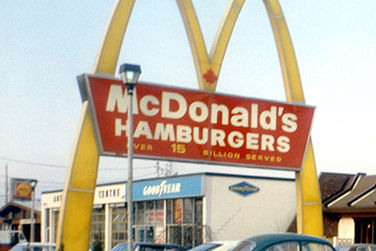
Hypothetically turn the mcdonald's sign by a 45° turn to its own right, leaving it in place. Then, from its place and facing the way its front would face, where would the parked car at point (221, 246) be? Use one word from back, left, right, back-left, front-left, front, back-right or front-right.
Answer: front

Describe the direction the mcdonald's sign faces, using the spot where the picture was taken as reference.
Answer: facing the viewer and to the right of the viewer

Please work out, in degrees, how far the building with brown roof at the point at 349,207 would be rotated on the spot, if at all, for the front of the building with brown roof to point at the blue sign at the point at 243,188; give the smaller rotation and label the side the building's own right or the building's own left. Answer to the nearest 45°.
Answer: approximately 90° to the building's own right

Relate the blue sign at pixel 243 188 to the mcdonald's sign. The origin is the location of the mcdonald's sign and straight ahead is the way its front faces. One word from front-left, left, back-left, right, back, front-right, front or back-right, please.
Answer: back-left

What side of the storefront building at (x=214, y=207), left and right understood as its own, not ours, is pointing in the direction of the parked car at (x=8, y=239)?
right

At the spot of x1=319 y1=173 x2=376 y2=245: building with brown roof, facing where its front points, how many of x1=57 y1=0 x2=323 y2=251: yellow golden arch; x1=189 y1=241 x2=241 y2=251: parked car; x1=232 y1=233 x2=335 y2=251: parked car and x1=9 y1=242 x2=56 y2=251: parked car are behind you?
0

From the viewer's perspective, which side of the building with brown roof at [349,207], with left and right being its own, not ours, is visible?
front

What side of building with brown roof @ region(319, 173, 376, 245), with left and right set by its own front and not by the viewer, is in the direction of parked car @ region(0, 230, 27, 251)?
right

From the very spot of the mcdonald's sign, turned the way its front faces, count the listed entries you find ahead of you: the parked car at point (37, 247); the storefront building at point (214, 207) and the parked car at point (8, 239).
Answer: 0

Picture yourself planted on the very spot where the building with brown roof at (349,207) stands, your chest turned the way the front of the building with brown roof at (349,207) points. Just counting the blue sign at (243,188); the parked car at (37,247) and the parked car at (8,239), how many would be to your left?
0

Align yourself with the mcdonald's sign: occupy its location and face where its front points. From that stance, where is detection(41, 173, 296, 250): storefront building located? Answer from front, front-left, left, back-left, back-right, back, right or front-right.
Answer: back-left

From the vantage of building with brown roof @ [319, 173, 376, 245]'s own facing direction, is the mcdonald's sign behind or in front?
in front

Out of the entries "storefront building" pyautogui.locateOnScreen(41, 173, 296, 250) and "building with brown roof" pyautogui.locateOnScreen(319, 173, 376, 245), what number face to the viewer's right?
0

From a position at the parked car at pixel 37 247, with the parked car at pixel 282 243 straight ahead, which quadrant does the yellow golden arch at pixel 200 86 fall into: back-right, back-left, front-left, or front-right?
front-left

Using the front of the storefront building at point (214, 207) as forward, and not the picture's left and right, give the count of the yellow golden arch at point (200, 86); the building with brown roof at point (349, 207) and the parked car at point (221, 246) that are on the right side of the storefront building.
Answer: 0

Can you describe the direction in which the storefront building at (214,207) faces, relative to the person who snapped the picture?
facing the viewer and to the left of the viewer
